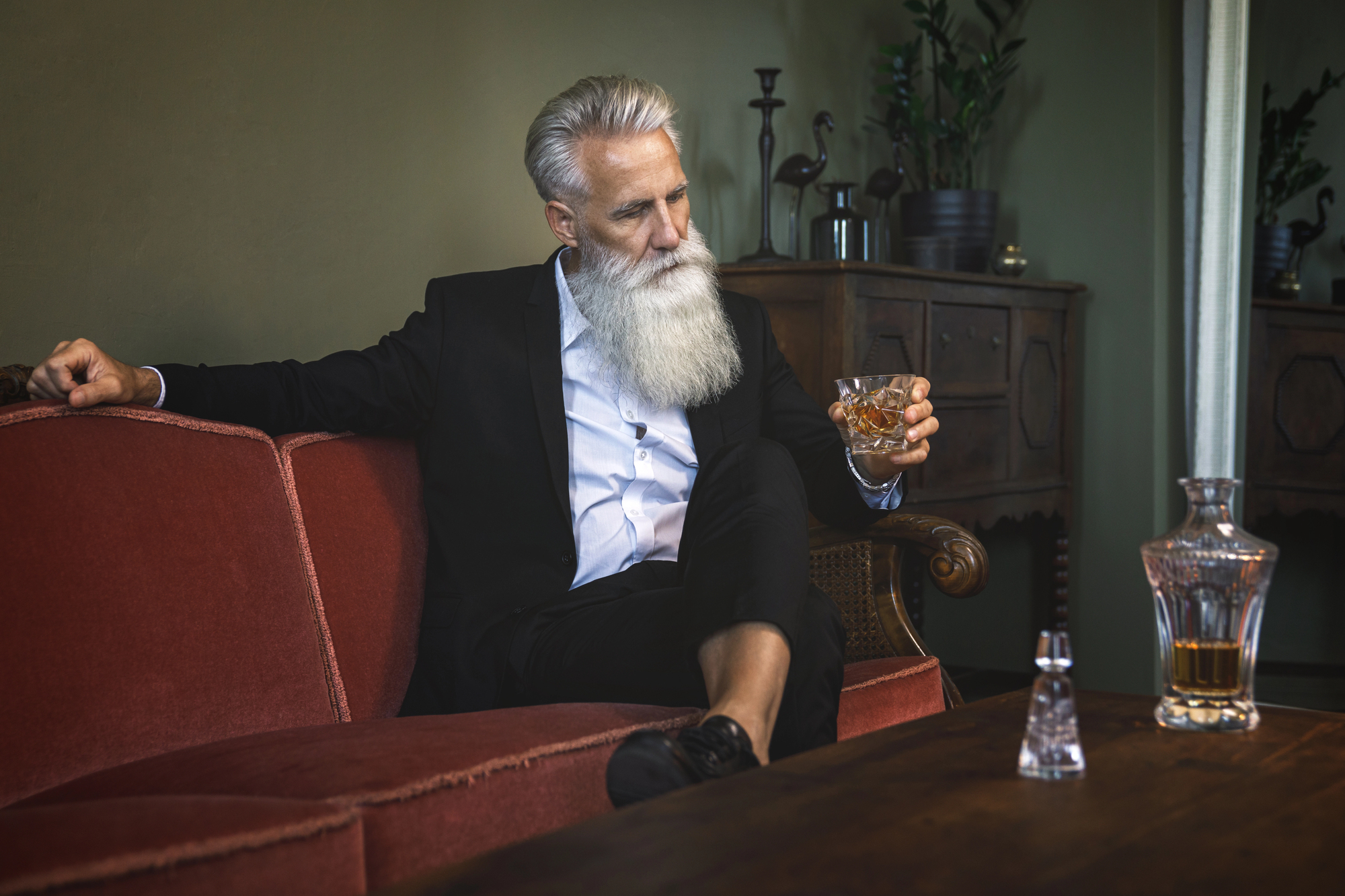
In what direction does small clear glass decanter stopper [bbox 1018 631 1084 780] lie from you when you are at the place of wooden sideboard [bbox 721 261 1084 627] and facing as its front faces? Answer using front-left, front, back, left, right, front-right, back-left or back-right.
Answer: front-right

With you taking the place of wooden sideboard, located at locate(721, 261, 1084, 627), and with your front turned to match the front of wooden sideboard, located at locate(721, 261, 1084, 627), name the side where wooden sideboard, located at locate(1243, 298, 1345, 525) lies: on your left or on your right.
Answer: on your left

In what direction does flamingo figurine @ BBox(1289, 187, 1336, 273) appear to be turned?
to the viewer's right

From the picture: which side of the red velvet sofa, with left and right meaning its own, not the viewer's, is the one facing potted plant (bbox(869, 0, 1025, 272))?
left

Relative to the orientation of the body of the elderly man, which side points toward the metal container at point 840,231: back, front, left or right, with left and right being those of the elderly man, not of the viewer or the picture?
left

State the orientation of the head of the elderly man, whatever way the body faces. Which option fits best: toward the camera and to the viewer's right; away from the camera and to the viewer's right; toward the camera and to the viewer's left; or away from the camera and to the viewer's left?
toward the camera and to the viewer's right

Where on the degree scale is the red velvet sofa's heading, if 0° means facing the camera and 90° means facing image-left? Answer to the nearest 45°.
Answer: approximately 315°

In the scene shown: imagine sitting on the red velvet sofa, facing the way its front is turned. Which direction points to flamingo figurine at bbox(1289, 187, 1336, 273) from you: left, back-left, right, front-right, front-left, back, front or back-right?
left

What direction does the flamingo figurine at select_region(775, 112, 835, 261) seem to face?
to the viewer's right

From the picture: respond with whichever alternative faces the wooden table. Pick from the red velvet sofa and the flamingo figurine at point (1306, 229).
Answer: the red velvet sofa

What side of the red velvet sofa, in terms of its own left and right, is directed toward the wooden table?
front

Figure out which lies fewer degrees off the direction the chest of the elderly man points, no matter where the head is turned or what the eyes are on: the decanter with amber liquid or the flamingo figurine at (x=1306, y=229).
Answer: the decanter with amber liquid
